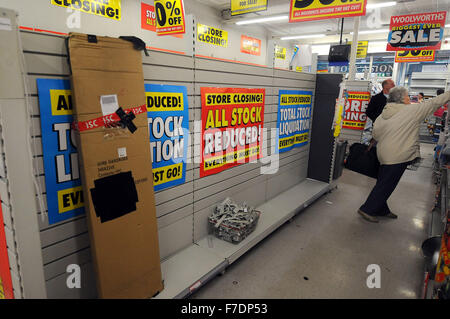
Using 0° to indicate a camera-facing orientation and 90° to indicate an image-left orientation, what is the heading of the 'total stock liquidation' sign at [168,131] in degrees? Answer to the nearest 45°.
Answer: approximately 315°

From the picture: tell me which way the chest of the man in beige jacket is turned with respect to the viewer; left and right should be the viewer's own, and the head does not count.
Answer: facing away from the viewer and to the right of the viewer

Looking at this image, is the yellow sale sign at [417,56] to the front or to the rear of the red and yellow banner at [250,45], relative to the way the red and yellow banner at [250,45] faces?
to the front

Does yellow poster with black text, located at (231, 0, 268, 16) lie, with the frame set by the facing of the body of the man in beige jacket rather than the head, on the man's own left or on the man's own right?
on the man's own left

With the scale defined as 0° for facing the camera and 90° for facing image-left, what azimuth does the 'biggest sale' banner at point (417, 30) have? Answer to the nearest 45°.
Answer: approximately 0°
